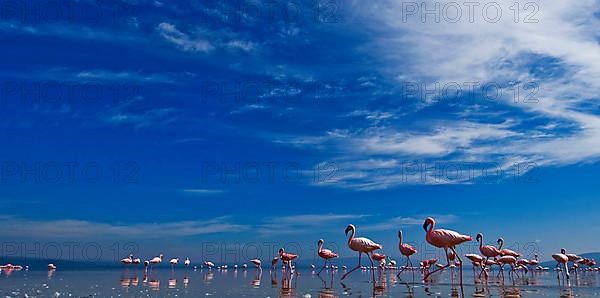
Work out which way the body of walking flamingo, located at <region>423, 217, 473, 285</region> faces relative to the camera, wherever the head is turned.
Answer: to the viewer's left

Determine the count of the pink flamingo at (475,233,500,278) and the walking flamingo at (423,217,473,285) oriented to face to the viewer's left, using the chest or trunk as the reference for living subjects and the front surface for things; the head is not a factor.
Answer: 2

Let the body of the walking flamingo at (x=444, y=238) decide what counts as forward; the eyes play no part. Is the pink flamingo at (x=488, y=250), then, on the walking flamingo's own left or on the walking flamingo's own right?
on the walking flamingo's own right

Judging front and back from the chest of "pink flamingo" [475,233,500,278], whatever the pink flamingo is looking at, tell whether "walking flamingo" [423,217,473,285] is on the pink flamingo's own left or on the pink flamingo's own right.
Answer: on the pink flamingo's own left

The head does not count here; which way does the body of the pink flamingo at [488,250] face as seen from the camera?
to the viewer's left
